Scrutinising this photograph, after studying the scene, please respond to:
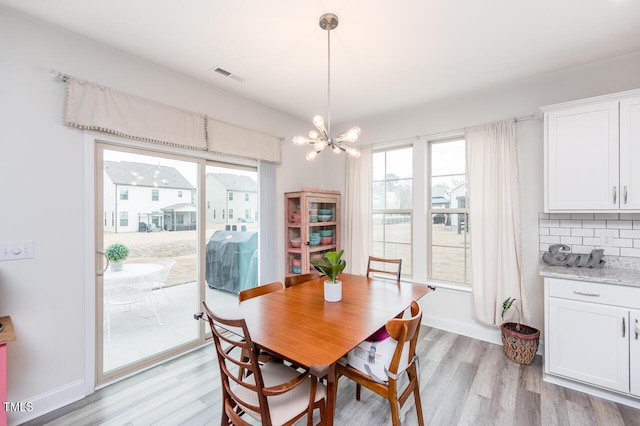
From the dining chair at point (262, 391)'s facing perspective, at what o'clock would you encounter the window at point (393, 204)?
The window is roughly at 12 o'clock from the dining chair.

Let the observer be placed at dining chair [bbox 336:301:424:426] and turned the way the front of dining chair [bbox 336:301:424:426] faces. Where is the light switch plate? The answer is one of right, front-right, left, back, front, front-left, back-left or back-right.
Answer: front-left

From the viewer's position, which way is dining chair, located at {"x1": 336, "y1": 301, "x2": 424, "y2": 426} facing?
facing away from the viewer and to the left of the viewer

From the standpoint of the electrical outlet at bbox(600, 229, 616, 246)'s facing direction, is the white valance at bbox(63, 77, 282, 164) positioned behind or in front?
in front

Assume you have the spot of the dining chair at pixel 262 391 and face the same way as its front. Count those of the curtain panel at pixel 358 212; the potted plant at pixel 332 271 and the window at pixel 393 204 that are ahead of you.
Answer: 3

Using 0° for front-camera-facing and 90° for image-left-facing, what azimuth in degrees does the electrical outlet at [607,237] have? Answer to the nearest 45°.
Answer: approximately 0°

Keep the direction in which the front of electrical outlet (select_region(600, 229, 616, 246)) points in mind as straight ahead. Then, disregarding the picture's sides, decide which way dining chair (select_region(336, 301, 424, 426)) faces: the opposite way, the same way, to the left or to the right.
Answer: to the right

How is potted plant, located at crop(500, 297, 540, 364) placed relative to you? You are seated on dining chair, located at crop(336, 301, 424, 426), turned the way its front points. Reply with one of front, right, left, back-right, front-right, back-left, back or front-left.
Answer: right

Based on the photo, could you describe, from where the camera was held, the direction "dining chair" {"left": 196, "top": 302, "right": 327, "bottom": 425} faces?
facing away from the viewer and to the right of the viewer

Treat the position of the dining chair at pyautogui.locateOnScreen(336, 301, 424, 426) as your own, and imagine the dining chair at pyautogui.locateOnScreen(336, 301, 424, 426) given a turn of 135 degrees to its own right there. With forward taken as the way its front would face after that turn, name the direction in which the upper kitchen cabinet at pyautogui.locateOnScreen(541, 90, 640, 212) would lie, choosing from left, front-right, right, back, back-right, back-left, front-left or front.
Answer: front-left
